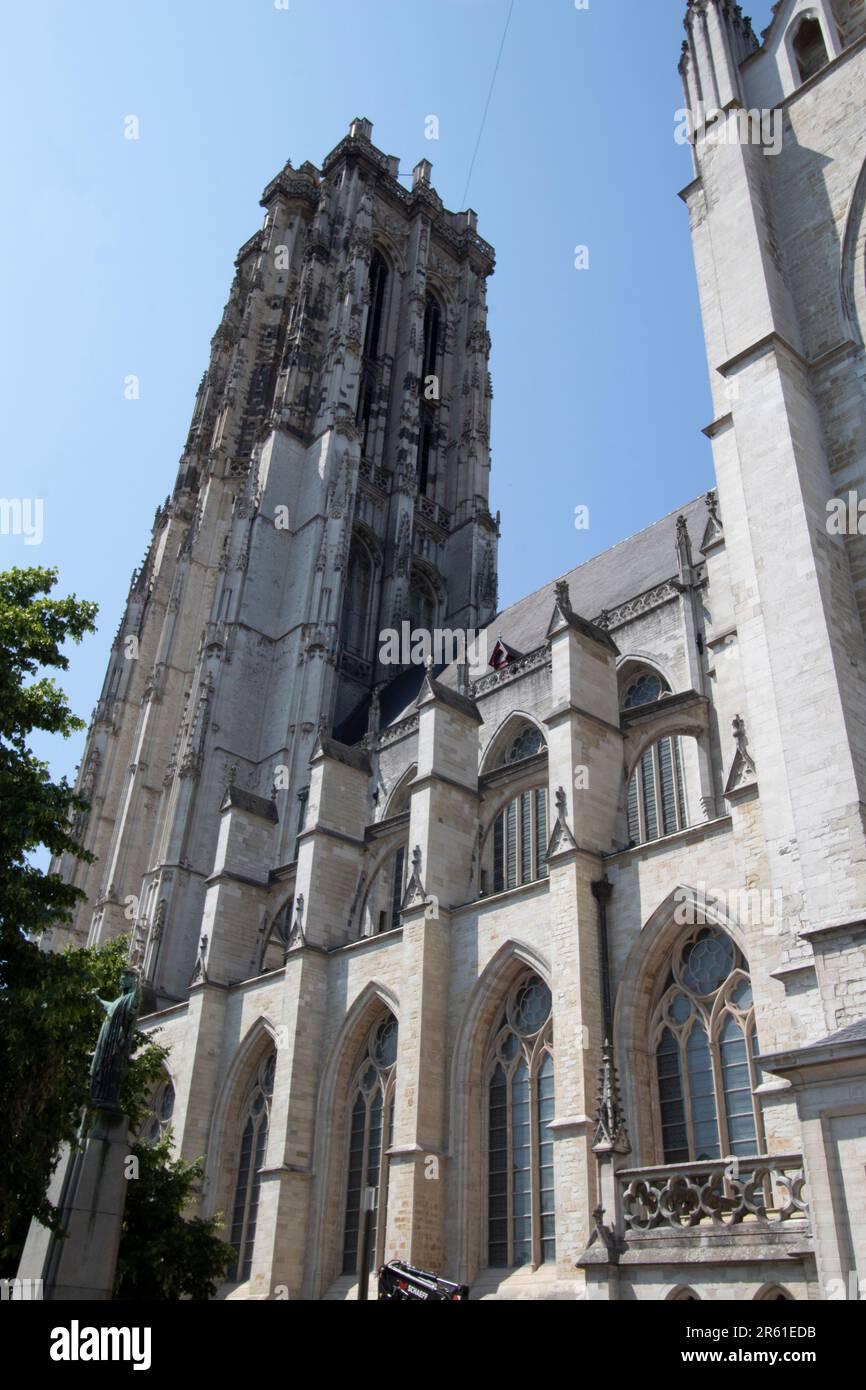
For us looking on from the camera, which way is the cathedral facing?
facing away from the viewer and to the left of the viewer
